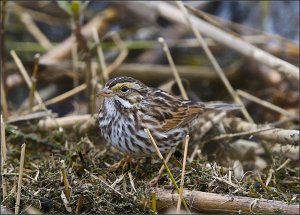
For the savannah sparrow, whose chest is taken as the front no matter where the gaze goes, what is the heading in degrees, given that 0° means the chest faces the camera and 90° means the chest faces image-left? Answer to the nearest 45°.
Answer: approximately 45°

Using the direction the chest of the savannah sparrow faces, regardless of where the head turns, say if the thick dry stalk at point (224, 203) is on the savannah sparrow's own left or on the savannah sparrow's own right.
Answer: on the savannah sparrow's own left

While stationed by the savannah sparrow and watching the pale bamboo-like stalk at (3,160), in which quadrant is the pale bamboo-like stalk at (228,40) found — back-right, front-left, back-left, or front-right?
back-right

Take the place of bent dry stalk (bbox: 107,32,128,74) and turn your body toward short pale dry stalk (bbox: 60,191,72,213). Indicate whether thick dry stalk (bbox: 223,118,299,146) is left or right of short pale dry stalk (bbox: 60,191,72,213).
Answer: left

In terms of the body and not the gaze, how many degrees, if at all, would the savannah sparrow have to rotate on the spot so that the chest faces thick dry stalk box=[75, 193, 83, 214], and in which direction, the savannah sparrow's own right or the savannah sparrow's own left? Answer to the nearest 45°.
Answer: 0° — it already faces it

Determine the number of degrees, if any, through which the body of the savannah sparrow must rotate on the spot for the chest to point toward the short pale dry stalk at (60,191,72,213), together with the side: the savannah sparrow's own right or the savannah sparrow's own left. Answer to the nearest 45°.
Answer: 0° — it already faces it

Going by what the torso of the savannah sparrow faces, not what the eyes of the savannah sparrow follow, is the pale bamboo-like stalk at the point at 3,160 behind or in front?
in front
